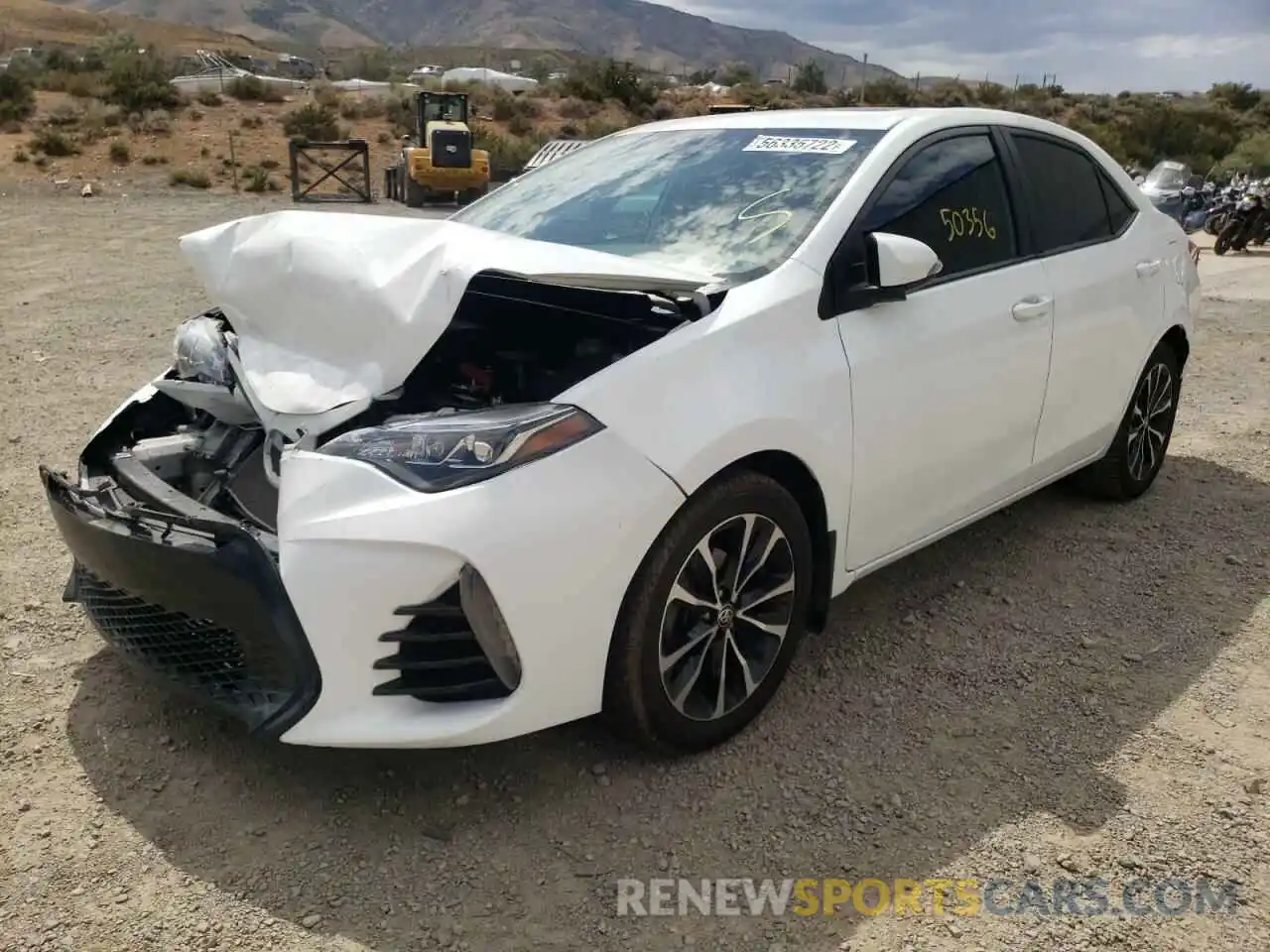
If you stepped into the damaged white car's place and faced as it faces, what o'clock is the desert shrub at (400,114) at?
The desert shrub is roughly at 4 o'clock from the damaged white car.

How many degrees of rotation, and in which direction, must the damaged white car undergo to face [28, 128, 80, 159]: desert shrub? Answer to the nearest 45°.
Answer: approximately 90° to its right

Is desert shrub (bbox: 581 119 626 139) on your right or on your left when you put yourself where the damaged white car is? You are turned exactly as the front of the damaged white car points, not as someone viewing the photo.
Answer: on your right

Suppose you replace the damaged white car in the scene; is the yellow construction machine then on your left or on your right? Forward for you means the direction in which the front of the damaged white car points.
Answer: on your right

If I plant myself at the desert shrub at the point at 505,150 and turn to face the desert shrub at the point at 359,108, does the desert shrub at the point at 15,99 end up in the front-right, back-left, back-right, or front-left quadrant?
front-left

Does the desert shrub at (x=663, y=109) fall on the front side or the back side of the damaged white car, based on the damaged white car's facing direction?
on the back side

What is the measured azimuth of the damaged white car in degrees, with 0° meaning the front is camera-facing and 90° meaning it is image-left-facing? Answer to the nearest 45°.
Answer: approximately 45°

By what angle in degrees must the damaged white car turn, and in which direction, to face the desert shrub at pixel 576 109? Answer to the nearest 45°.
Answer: approximately 135° to its right

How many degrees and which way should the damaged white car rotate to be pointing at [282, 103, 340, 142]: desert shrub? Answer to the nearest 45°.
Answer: approximately 135° to its right

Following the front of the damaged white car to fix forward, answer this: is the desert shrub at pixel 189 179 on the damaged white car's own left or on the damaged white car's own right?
on the damaged white car's own right

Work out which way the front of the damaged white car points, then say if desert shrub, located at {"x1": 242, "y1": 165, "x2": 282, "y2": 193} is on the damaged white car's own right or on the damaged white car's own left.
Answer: on the damaged white car's own right

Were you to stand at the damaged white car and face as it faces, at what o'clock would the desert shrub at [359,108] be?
The desert shrub is roughly at 4 o'clock from the damaged white car.
